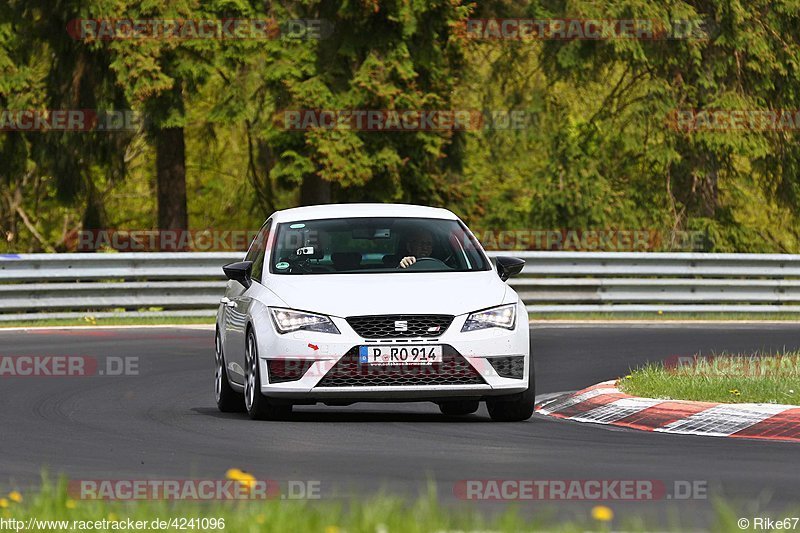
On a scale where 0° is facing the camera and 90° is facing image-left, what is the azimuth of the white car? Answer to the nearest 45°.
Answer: approximately 0°

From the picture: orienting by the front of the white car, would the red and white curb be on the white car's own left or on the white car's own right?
on the white car's own left

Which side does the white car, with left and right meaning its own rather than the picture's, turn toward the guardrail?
back
